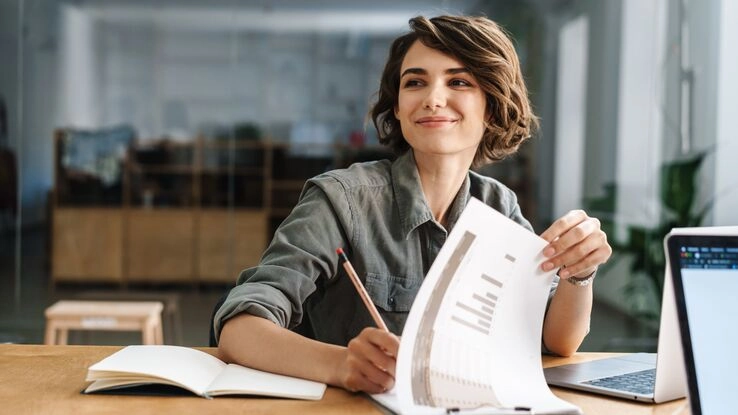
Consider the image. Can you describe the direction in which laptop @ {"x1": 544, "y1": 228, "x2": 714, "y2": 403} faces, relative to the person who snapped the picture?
facing away from the viewer and to the left of the viewer

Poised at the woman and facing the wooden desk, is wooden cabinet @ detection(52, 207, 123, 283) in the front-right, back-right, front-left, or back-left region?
back-right

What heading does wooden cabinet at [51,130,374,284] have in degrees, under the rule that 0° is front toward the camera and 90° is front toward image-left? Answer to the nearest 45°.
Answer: approximately 0°

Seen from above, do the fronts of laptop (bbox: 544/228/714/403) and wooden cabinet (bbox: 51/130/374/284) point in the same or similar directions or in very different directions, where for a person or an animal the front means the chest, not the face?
very different directions

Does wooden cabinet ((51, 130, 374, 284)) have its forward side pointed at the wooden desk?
yes

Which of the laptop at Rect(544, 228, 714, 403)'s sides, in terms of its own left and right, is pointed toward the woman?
front

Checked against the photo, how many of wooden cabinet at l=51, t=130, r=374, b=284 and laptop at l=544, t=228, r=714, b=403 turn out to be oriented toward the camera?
1

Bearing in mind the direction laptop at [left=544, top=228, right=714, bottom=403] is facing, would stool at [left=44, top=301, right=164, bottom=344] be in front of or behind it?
in front

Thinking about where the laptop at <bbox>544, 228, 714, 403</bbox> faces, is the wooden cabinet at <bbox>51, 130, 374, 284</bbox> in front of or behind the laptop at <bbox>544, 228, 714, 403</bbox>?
in front

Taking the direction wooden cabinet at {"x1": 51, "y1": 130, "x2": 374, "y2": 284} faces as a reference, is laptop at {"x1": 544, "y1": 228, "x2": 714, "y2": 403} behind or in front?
in front
